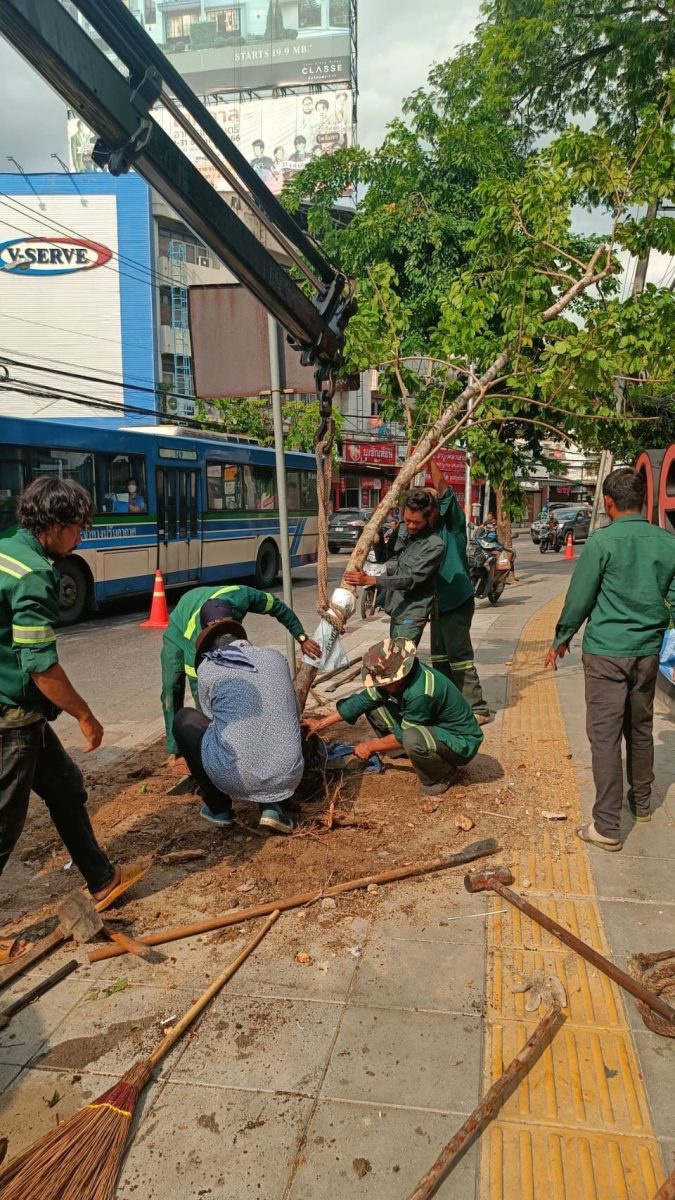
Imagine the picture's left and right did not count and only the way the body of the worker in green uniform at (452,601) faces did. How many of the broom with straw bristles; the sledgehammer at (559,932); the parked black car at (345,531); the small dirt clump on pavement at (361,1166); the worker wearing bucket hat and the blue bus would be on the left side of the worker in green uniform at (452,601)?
4

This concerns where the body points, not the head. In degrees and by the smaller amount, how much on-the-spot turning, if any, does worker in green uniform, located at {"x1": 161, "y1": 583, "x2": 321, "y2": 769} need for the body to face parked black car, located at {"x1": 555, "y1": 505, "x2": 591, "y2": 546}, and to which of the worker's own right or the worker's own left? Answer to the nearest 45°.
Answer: approximately 45° to the worker's own left

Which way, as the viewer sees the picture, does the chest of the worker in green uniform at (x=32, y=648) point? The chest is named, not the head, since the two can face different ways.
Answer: to the viewer's right

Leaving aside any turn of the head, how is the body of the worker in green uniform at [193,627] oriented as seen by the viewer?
to the viewer's right

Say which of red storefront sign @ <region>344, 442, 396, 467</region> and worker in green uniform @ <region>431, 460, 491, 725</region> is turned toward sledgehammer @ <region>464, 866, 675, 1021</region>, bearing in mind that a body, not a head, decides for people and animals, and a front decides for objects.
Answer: the red storefront sign

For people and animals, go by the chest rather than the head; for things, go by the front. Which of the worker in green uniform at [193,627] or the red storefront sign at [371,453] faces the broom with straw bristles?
the red storefront sign

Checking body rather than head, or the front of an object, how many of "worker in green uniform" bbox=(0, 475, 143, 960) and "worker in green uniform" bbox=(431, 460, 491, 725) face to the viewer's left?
1
